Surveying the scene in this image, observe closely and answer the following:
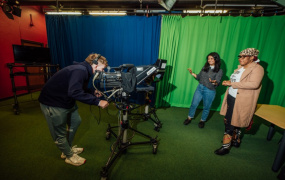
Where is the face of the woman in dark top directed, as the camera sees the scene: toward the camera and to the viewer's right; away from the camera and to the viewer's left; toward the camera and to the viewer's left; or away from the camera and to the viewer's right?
toward the camera and to the viewer's left

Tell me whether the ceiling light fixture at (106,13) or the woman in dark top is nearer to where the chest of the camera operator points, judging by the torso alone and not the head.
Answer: the woman in dark top

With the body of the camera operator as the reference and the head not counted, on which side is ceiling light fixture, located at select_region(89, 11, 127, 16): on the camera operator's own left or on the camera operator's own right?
on the camera operator's own left

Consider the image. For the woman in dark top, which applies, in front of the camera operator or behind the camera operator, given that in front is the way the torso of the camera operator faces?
in front

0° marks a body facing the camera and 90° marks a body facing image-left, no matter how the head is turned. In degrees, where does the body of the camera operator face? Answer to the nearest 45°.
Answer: approximately 270°

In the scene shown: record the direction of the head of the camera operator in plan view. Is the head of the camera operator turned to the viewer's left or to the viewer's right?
to the viewer's right
